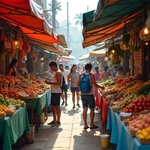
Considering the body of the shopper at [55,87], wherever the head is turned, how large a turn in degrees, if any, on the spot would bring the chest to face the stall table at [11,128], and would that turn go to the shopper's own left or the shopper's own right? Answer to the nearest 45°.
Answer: approximately 90° to the shopper's own left

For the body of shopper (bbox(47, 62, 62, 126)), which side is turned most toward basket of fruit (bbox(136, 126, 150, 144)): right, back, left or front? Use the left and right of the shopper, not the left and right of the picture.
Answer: left

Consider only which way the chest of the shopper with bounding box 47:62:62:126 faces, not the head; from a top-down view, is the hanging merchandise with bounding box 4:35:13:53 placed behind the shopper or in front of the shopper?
in front

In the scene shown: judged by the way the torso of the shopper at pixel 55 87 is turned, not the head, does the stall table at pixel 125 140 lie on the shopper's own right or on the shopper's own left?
on the shopper's own left
